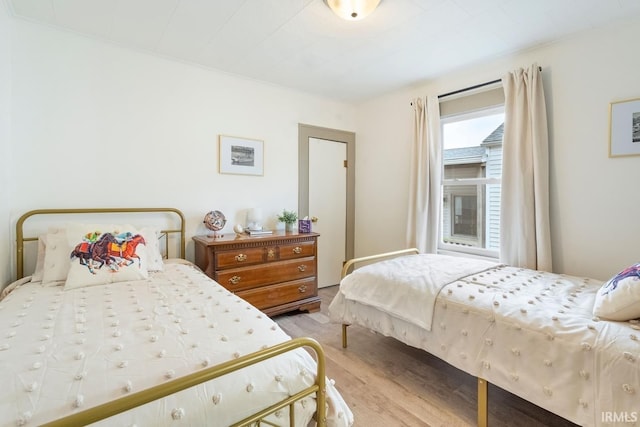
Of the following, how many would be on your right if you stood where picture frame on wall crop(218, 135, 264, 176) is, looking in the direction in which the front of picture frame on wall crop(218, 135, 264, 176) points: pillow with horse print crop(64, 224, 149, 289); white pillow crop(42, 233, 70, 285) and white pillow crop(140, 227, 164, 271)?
3

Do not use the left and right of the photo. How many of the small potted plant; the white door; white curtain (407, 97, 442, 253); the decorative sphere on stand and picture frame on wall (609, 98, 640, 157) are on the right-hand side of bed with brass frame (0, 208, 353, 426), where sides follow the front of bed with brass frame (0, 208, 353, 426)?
0

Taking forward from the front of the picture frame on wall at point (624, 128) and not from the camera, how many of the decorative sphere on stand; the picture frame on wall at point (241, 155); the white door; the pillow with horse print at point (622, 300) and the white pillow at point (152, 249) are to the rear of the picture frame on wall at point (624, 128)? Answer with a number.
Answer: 0

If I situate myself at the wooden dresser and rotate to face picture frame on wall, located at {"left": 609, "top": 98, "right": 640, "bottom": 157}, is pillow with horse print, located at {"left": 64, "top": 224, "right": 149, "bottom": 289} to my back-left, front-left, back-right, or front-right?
back-right

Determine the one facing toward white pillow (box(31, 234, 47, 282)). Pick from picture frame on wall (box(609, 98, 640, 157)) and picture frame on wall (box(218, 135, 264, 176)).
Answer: picture frame on wall (box(609, 98, 640, 157))

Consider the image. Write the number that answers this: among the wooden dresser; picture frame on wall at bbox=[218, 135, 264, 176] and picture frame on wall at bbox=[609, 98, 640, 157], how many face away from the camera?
0

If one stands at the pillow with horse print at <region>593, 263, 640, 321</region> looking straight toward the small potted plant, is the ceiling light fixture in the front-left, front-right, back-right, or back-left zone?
front-left

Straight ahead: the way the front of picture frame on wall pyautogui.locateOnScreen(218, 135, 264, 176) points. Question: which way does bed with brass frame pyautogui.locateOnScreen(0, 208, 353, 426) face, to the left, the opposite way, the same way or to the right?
the same way

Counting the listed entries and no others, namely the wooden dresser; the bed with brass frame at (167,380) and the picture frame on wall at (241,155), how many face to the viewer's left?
0

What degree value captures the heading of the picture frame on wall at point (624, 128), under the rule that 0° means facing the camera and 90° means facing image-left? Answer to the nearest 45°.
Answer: approximately 45°

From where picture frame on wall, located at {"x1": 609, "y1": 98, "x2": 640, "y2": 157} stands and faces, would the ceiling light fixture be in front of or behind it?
in front

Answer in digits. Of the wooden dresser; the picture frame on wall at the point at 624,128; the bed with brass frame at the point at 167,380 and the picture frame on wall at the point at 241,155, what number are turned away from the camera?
0

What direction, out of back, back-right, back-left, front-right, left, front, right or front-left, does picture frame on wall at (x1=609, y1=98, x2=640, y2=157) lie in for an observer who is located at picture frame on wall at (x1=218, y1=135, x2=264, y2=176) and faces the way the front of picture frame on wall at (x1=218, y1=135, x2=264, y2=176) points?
front

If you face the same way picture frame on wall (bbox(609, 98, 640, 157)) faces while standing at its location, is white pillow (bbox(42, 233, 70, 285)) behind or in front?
in front

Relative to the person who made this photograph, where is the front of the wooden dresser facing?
facing the viewer and to the right of the viewer

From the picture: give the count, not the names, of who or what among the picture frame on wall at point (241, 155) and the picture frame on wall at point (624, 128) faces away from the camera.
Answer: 0

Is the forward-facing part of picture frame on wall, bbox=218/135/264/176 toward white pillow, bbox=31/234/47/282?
no

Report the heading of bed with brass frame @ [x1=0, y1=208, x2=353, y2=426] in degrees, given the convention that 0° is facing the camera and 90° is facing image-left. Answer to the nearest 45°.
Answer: approximately 315°
